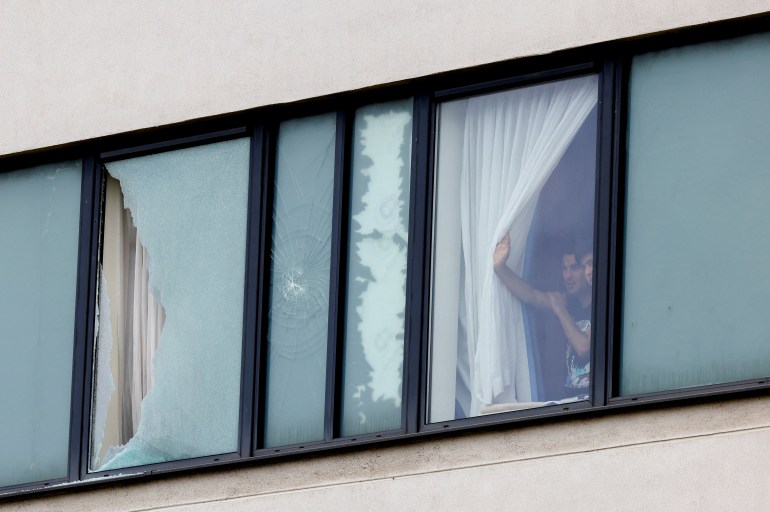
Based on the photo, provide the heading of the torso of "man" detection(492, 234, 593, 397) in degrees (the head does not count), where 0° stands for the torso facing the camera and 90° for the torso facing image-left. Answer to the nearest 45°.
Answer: approximately 45°

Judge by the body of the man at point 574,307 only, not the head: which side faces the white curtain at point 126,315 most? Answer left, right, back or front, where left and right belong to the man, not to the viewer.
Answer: right

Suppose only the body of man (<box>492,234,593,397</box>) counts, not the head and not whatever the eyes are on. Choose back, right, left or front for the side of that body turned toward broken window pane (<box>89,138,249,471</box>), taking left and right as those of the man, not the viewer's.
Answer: right
